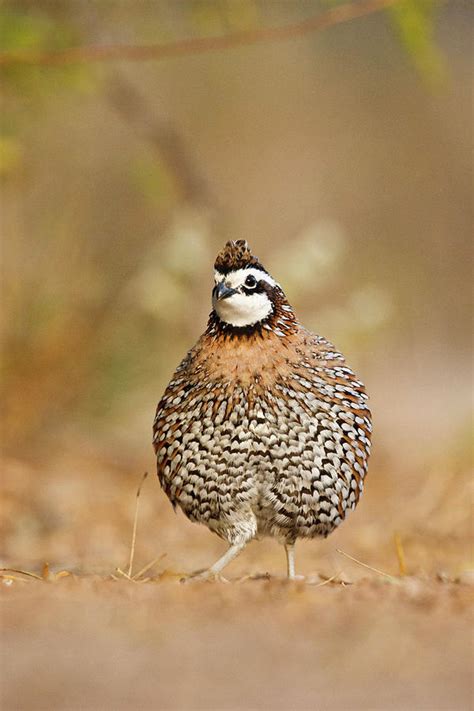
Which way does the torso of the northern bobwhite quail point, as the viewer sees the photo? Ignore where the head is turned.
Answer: toward the camera
